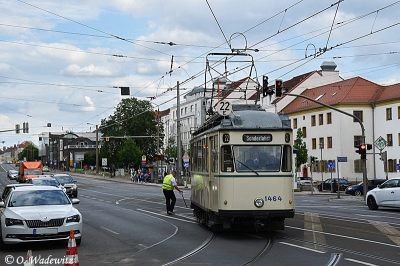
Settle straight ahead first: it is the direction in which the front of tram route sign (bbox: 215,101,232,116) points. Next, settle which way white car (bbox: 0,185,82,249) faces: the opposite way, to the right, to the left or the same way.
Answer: the same way

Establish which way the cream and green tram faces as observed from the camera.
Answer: facing the viewer

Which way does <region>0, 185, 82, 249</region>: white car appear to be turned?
toward the camera

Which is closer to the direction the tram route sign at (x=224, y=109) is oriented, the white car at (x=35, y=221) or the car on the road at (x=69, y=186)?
the white car

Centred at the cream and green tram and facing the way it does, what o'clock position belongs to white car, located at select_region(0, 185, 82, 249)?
The white car is roughly at 2 o'clock from the cream and green tram.

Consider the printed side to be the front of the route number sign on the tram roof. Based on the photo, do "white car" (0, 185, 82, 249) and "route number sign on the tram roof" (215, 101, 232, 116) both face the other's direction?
no

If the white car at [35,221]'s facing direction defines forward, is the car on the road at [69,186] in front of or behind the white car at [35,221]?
behind

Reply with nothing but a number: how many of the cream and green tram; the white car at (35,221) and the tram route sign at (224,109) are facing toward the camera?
3

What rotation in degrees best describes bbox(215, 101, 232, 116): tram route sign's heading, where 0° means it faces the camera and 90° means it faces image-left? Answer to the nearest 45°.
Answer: approximately 0°

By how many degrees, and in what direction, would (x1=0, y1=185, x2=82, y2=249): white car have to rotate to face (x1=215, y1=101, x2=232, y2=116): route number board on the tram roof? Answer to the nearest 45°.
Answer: approximately 90° to its left

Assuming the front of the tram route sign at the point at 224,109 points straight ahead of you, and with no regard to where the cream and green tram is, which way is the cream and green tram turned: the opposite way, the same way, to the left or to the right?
the same way

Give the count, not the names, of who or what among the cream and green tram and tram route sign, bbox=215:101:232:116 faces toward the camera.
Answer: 2

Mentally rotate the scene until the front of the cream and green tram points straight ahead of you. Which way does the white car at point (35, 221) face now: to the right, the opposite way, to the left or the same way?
the same way

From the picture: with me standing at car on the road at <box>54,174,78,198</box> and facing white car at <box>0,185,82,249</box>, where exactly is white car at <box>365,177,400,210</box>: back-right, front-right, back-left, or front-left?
front-left

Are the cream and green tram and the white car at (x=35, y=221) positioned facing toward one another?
no
